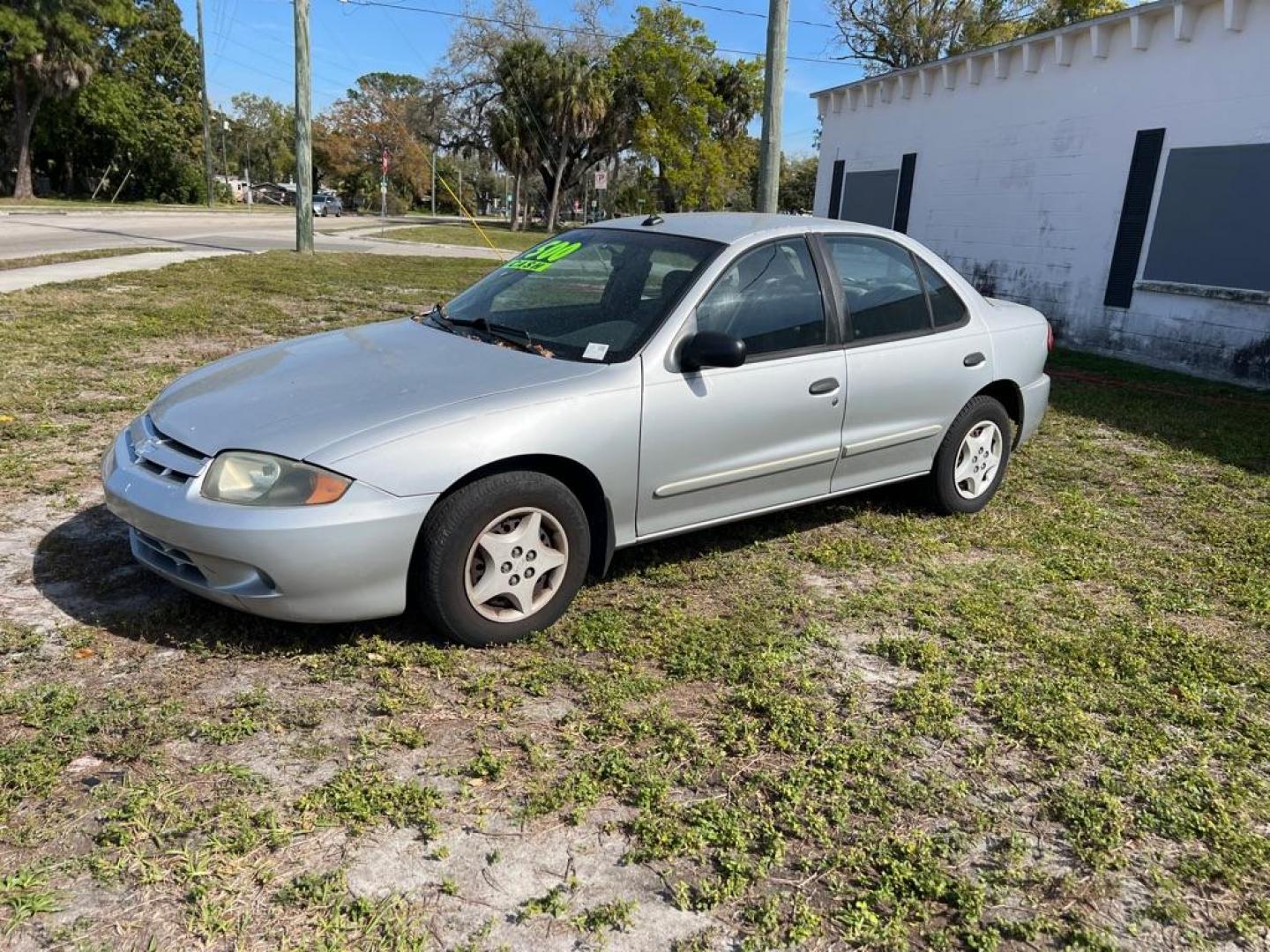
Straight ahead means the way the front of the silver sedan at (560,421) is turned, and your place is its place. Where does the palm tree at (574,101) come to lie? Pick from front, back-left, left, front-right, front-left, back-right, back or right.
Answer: back-right

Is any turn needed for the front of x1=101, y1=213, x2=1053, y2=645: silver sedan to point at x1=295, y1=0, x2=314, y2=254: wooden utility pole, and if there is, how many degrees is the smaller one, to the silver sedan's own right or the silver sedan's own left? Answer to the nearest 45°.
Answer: approximately 135° to the silver sedan's own right

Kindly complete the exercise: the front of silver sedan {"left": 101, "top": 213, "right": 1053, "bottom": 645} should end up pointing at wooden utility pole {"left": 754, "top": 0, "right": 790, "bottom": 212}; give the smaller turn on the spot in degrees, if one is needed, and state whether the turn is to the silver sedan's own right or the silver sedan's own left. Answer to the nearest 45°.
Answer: approximately 135° to the silver sedan's own right

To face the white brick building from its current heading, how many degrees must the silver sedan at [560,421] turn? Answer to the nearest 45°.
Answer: approximately 180°

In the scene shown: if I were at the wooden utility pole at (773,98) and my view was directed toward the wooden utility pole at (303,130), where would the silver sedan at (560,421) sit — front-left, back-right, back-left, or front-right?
back-left

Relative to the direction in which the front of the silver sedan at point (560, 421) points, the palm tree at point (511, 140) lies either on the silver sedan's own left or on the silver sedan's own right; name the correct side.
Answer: on the silver sedan's own right

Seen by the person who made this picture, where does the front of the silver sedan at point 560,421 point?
facing the viewer and to the left of the viewer

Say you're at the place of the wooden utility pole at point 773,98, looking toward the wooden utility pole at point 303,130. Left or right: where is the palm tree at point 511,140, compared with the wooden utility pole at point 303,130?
right
